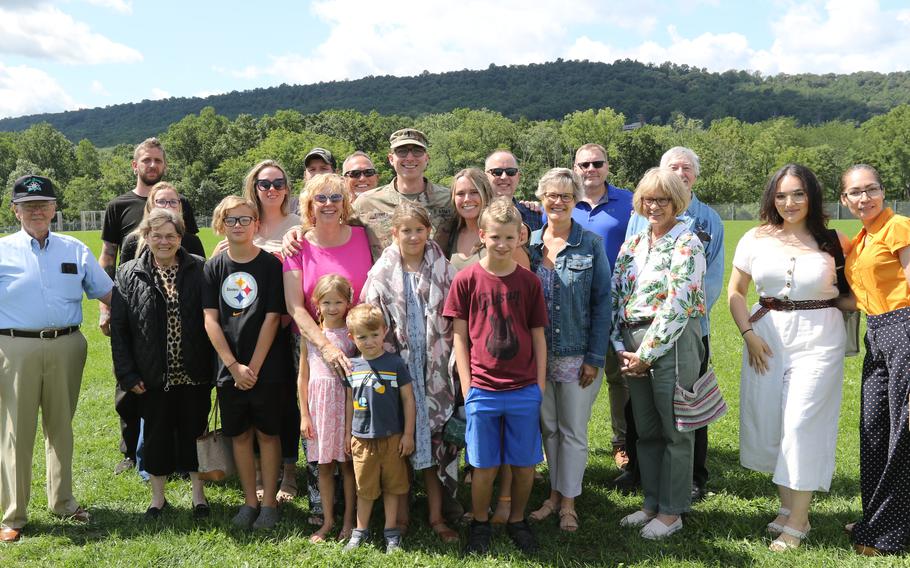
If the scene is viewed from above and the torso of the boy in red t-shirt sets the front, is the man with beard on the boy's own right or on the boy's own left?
on the boy's own right

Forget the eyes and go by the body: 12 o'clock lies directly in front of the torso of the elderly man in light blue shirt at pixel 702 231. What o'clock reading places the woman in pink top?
The woman in pink top is roughly at 2 o'clock from the elderly man in light blue shirt.

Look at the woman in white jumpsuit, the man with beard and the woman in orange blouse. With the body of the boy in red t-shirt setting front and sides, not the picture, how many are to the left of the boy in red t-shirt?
2

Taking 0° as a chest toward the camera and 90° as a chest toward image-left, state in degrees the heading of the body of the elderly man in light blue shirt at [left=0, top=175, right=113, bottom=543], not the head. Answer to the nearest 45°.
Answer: approximately 0°

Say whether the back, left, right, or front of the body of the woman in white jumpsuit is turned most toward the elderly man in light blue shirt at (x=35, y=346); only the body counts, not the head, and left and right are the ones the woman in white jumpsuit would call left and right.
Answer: right

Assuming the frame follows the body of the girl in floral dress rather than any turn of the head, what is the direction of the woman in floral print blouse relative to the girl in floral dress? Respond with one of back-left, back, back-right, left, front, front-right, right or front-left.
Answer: left

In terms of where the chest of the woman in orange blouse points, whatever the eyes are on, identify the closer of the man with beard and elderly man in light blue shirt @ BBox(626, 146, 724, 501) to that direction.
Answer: the man with beard
